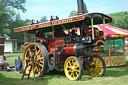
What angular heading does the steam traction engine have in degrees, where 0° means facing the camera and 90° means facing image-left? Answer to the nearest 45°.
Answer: approximately 315°
